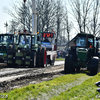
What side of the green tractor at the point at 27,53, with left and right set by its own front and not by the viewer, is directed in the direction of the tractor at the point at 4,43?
right

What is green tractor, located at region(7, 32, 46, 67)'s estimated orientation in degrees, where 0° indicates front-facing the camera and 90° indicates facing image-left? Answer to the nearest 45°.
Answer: approximately 45°

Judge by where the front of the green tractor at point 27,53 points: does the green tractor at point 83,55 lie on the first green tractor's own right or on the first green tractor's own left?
on the first green tractor's own left
